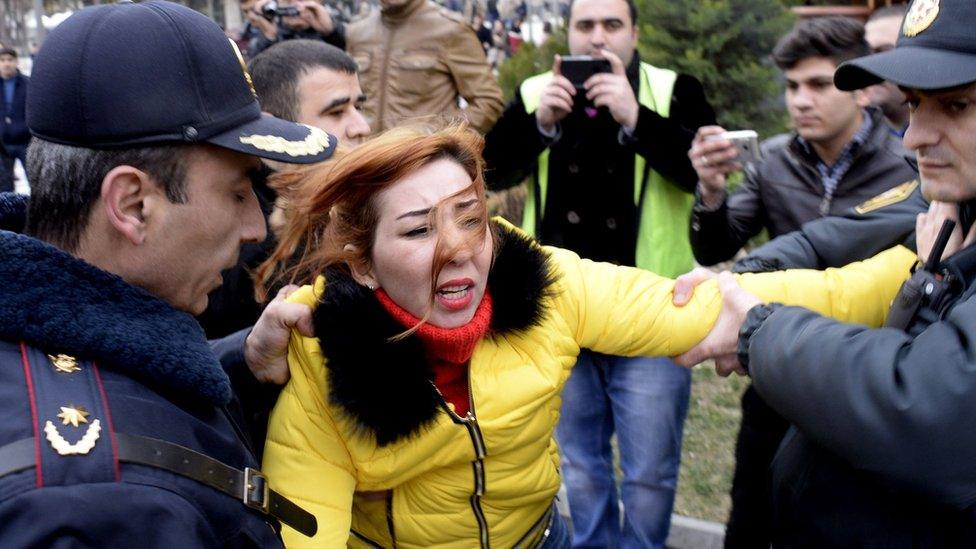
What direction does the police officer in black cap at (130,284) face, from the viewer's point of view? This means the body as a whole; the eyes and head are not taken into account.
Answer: to the viewer's right

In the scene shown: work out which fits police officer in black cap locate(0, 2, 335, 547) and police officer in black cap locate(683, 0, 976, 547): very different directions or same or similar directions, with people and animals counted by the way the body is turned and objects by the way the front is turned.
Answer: very different directions

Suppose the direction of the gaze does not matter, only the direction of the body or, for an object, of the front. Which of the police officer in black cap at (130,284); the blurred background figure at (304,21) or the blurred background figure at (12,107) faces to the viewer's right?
the police officer in black cap

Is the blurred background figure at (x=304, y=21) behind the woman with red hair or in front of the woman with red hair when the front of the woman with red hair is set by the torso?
behind

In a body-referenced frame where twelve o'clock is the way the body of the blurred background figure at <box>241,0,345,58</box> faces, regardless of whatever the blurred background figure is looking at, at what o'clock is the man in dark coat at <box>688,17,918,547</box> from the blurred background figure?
The man in dark coat is roughly at 11 o'clock from the blurred background figure.

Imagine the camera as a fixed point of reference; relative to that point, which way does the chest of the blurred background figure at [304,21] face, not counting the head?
toward the camera

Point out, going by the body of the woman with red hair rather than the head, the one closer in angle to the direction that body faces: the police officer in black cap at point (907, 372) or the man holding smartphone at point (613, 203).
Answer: the police officer in black cap

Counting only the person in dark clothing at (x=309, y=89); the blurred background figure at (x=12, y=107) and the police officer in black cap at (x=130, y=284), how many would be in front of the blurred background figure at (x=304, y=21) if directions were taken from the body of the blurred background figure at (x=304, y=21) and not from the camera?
2

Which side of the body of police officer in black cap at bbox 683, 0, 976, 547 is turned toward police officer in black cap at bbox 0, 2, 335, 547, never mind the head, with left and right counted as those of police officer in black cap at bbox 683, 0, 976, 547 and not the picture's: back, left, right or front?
front

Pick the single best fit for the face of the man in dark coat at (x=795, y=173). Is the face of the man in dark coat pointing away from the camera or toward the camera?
toward the camera

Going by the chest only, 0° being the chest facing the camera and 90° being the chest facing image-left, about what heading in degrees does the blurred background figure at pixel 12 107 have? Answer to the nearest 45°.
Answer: approximately 0°

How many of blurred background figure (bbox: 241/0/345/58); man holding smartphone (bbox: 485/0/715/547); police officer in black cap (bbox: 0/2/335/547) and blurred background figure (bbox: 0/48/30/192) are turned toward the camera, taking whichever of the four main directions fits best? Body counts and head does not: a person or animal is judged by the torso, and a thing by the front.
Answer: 3

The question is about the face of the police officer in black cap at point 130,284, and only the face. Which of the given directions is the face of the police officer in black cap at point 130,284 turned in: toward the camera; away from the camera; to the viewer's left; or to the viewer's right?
to the viewer's right

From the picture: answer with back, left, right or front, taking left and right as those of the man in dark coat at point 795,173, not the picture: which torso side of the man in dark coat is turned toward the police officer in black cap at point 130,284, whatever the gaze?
front

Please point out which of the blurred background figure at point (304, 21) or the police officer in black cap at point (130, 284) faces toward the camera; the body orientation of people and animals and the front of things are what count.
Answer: the blurred background figure

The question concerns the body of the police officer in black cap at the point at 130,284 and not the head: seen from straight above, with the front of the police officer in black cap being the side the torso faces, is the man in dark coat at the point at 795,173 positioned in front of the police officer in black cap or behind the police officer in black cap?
in front

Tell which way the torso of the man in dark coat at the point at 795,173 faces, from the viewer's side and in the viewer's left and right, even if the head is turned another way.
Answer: facing the viewer and to the left of the viewer

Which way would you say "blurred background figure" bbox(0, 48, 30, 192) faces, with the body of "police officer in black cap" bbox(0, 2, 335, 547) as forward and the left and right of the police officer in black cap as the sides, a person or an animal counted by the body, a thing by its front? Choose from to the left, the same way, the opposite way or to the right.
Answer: to the right

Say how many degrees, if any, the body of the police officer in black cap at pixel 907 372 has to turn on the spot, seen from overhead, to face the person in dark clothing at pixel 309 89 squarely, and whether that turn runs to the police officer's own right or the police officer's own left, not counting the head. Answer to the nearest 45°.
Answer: approximately 90° to the police officer's own right
